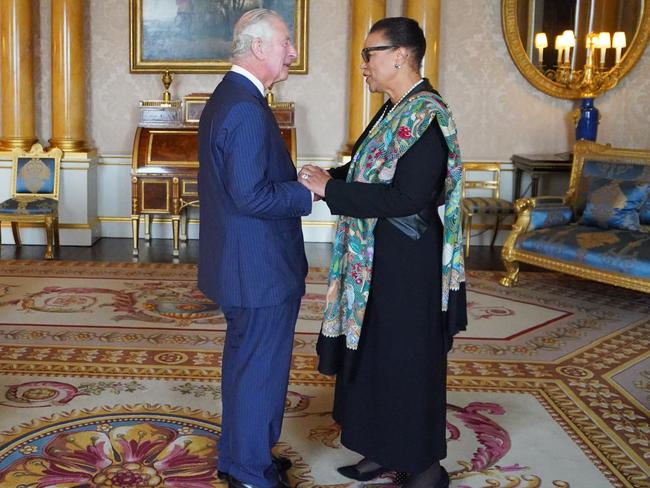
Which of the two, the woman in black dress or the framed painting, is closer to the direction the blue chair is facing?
the woman in black dress

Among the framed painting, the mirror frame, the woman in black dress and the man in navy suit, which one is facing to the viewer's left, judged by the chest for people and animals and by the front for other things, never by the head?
the woman in black dress

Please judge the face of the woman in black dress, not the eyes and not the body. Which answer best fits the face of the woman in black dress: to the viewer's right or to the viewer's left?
to the viewer's left

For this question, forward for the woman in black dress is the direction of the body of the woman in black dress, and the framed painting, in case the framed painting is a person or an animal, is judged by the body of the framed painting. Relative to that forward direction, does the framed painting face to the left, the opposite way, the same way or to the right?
to the left

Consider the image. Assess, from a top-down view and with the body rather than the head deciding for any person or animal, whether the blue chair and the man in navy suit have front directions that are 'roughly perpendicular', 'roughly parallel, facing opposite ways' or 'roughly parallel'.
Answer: roughly perpendicular

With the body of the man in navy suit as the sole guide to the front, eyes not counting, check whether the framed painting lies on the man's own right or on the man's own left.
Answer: on the man's own left

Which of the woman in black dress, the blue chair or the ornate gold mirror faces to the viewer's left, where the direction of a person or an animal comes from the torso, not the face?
the woman in black dress

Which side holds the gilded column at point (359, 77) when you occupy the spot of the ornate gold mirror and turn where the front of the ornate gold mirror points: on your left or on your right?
on your right

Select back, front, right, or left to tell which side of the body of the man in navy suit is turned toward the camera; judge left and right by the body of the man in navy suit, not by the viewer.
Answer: right

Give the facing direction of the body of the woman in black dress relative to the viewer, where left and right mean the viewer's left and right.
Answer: facing to the left of the viewer

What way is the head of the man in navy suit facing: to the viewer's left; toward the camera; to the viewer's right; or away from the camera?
to the viewer's right
